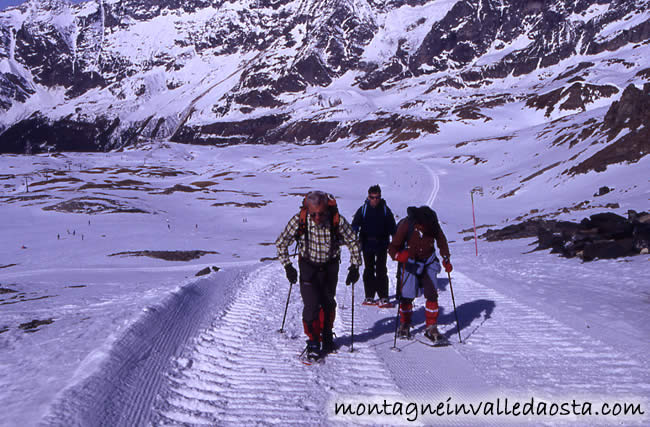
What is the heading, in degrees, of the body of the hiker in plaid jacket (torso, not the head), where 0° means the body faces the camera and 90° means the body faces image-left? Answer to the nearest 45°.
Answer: approximately 0°

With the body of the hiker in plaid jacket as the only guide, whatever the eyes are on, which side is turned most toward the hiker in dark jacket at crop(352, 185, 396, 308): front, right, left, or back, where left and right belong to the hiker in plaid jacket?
back

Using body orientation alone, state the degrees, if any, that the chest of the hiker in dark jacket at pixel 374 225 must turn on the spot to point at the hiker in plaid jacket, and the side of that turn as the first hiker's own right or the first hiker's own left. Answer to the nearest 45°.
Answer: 0° — they already face them

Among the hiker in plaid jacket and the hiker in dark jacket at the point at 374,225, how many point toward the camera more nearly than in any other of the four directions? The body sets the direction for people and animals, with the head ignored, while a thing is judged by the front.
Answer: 2

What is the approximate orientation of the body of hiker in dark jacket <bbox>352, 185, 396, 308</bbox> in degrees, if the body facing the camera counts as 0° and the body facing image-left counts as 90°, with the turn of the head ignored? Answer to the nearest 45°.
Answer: approximately 0°
